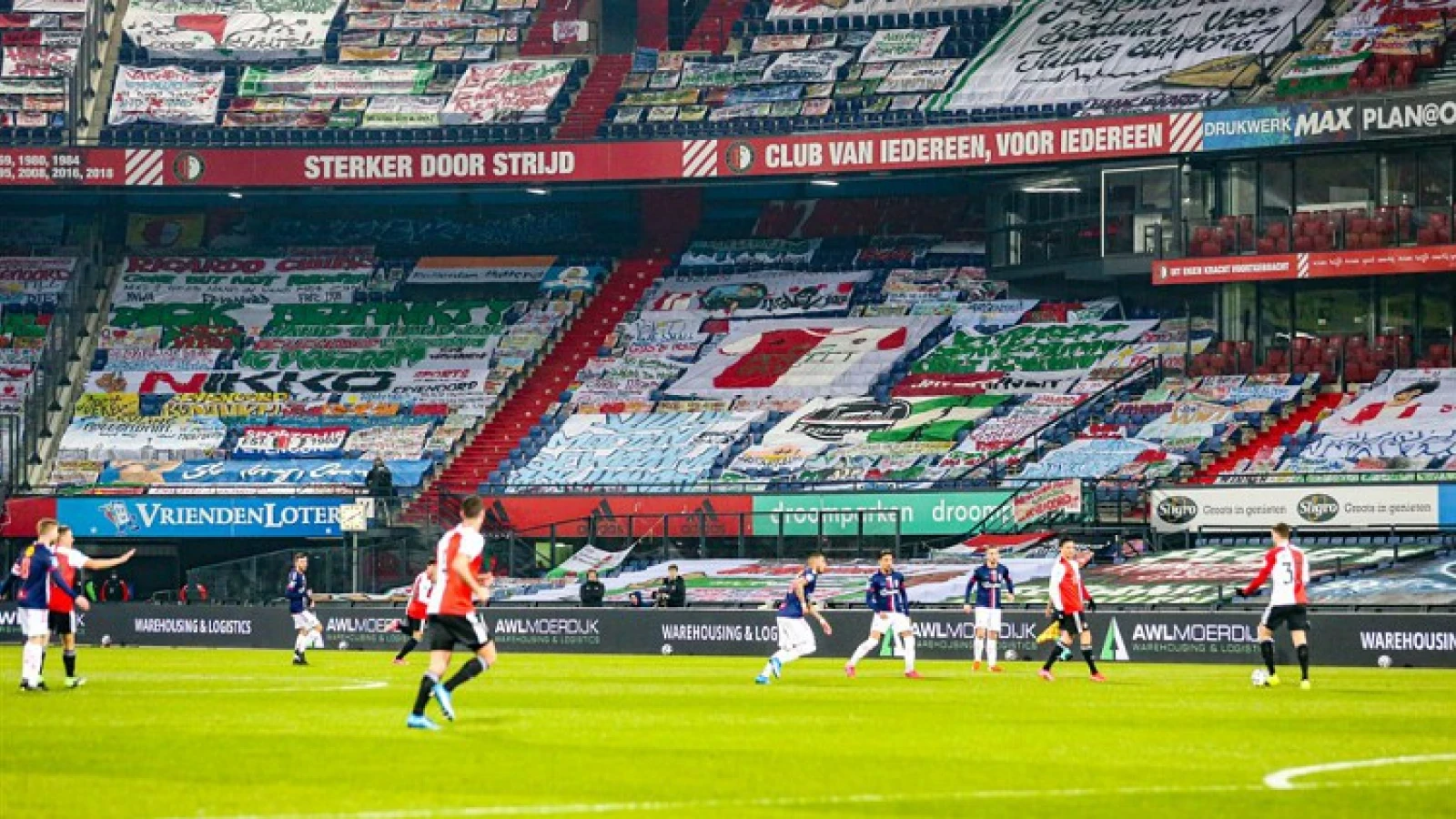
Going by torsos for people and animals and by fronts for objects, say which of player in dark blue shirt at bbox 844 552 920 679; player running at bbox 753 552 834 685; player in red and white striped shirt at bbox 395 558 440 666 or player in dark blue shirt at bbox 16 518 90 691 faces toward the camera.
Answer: player in dark blue shirt at bbox 844 552 920 679

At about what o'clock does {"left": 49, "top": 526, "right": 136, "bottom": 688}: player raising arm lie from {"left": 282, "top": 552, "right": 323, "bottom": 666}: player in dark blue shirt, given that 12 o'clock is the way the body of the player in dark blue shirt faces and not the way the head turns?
The player raising arm is roughly at 2 o'clock from the player in dark blue shirt.

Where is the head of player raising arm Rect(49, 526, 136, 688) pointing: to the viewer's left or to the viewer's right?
to the viewer's right

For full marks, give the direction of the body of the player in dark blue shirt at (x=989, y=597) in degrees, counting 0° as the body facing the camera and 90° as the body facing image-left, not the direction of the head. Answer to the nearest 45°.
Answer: approximately 0°

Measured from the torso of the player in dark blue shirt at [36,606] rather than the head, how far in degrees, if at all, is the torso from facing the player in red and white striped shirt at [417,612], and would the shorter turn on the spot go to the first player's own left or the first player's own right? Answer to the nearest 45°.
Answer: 0° — they already face them

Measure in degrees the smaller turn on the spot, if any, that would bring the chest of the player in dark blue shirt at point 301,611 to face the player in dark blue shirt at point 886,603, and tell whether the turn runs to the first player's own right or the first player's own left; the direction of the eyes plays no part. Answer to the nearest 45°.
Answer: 0° — they already face them

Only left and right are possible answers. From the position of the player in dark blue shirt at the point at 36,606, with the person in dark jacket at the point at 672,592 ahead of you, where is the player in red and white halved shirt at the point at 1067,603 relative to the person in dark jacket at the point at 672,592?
right

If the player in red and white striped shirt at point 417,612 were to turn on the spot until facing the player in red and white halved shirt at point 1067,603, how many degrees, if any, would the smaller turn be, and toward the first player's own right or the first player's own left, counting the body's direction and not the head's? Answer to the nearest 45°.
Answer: approximately 45° to the first player's own right

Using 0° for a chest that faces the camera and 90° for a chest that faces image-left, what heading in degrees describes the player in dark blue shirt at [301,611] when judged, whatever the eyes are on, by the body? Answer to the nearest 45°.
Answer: approximately 315°
